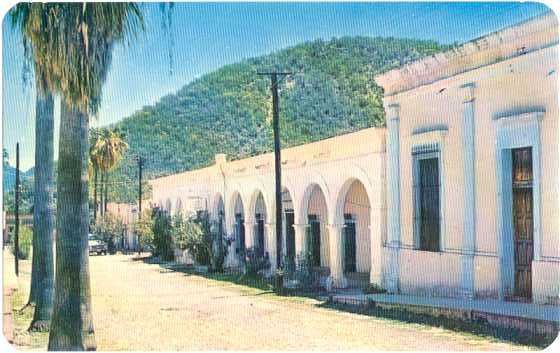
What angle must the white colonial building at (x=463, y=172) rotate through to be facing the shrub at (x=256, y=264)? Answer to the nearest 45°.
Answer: approximately 90° to its right

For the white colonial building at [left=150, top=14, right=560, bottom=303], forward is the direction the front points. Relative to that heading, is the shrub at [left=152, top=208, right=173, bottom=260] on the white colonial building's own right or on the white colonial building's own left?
on the white colonial building's own right

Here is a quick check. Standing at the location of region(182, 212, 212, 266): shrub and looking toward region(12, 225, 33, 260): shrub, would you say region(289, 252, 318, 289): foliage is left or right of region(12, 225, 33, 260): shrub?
left

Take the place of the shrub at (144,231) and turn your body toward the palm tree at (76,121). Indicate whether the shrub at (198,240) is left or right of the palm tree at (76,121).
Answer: left

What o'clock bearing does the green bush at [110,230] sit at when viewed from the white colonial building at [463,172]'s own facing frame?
The green bush is roughly at 3 o'clock from the white colonial building.

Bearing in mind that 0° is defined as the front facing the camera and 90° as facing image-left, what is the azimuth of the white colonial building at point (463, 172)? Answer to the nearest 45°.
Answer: approximately 45°

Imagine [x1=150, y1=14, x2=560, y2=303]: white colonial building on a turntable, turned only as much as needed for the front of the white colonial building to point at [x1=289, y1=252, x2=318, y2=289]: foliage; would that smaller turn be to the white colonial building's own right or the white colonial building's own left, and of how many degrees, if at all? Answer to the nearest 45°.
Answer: approximately 90° to the white colonial building's own right

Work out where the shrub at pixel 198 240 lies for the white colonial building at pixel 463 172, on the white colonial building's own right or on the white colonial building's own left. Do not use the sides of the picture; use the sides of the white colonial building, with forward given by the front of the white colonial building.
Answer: on the white colonial building's own right

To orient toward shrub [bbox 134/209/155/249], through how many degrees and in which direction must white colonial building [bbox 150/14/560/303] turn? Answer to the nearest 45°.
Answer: approximately 90° to its right

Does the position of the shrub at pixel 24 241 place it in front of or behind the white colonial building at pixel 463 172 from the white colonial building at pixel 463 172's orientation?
in front

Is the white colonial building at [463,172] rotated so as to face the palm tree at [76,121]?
yes
